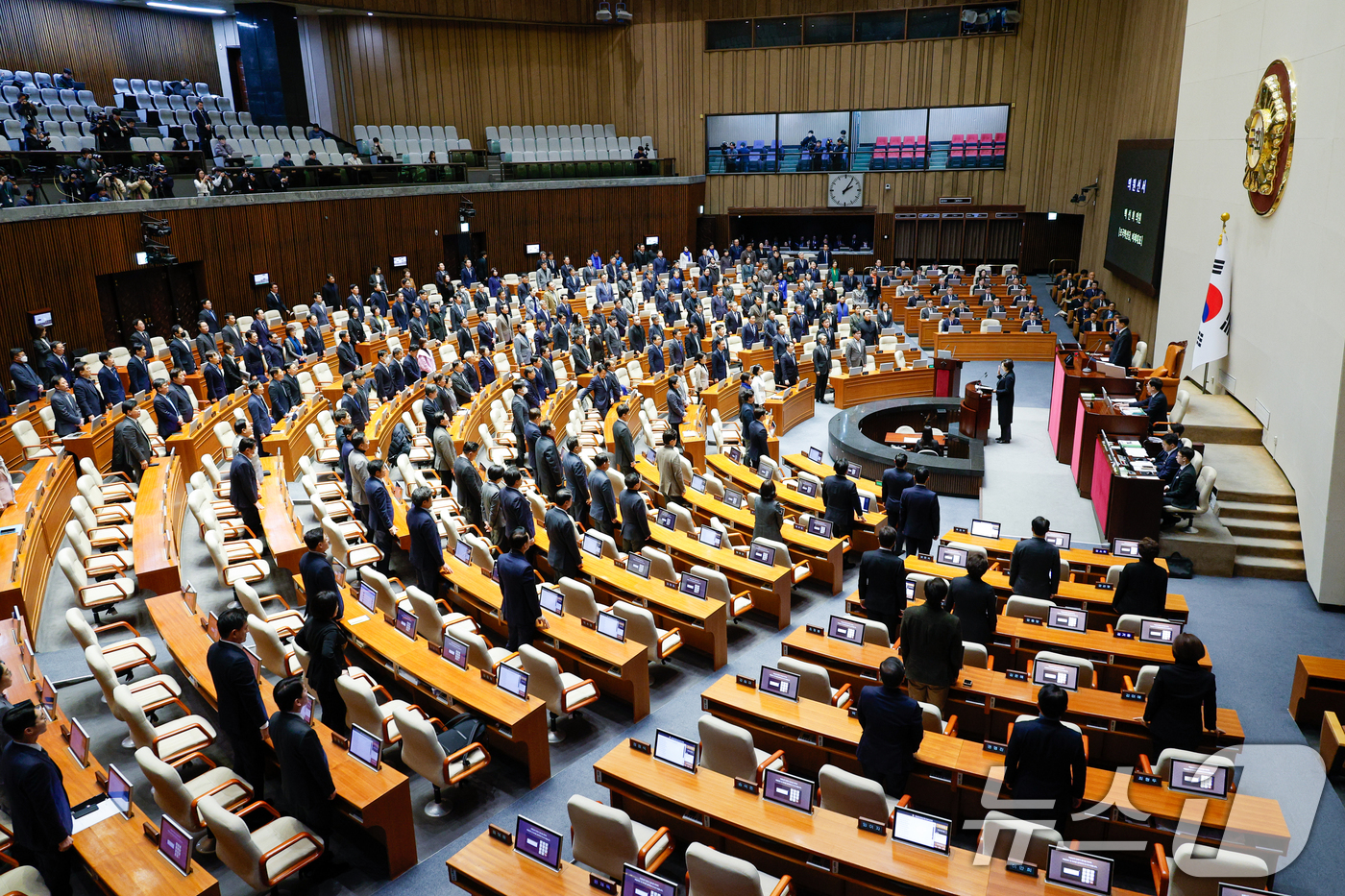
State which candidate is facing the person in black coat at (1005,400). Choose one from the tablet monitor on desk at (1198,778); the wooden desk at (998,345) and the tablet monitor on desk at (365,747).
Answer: the wooden desk

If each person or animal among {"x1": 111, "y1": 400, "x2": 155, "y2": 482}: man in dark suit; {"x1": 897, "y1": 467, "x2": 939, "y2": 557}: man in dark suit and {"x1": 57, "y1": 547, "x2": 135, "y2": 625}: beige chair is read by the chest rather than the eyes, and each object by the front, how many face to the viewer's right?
2

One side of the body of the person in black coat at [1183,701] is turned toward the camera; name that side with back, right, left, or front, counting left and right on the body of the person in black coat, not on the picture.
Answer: back

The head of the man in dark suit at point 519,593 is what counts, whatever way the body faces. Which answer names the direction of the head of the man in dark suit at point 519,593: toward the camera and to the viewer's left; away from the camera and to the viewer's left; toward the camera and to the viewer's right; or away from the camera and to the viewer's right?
away from the camera and to the viewer's right

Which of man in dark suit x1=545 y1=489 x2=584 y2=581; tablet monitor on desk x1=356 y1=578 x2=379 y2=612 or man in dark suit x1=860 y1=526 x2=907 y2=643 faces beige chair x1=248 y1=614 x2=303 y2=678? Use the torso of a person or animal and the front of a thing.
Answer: the tablet monitor on desk

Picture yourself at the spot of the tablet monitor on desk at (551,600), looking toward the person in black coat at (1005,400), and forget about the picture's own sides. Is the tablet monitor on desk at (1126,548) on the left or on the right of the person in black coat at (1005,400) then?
right

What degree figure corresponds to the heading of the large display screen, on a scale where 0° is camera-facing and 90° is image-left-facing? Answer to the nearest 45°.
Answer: approximately 45°

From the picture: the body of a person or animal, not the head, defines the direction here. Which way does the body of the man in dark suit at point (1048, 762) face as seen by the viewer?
away from the camera

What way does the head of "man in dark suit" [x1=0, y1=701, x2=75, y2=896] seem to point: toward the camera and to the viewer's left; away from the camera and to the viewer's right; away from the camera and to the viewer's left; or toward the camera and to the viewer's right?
away from the camera and to the viewer's right

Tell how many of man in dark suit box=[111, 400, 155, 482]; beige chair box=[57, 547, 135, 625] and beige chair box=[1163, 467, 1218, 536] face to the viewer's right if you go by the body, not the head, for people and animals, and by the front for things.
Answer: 2

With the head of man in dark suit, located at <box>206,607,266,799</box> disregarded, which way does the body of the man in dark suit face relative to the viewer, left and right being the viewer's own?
facing away from the viewer and to the right of the viewer

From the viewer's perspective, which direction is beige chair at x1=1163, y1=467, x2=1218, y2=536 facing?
to the viewer's left

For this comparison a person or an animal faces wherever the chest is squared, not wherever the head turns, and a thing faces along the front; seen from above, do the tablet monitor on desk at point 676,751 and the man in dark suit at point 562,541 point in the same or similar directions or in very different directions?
very different directions

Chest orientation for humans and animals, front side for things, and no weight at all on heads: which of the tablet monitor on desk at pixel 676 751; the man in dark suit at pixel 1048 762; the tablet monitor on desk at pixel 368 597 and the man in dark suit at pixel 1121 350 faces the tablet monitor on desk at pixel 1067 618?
the man in dark suit at pixel 1048 762
